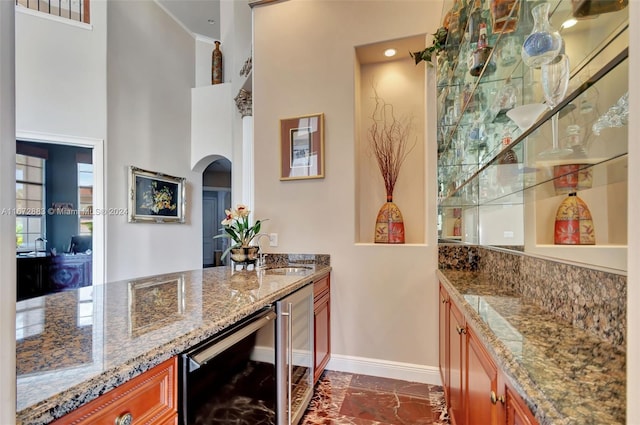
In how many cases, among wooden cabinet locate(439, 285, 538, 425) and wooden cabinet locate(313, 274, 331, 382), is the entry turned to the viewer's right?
1

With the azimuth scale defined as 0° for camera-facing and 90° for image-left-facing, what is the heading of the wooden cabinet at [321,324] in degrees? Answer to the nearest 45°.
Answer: approximately 270°

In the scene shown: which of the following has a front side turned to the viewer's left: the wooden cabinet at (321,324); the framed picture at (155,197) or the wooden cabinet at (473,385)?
the wooden cabinet at (473,385)

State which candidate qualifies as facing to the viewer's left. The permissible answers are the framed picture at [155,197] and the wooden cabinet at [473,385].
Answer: the wooden cabinet

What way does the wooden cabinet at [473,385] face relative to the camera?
to the viewer's left

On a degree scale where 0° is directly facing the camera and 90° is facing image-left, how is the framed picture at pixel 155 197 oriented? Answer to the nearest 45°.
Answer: approximately 315°
